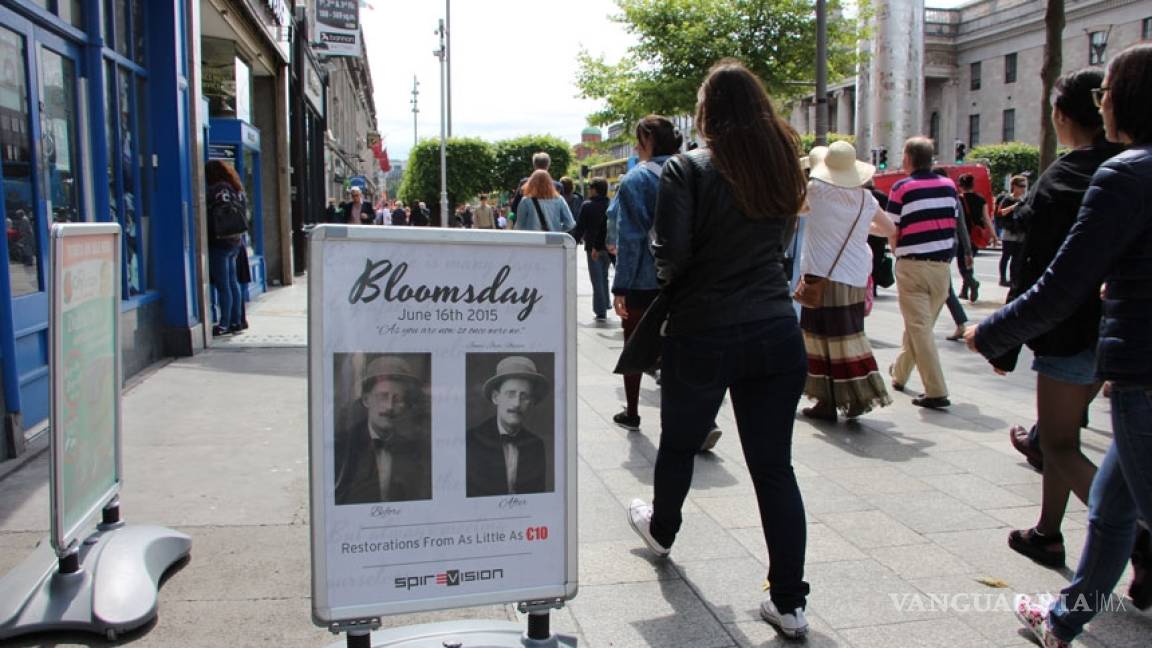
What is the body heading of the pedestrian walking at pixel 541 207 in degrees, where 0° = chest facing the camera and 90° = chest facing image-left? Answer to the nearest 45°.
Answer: approximately 180°

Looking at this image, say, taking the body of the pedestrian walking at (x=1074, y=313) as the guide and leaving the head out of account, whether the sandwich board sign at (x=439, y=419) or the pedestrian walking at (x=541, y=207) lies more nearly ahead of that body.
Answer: the pedestrian walking

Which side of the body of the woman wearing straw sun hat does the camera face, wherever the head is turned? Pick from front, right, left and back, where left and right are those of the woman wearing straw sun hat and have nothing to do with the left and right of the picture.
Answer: back

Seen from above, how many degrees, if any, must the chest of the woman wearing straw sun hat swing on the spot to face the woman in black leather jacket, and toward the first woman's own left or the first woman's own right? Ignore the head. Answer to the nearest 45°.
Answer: approximately 180°

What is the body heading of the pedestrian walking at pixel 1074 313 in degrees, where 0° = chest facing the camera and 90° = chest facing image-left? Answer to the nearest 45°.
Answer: approximately 135°

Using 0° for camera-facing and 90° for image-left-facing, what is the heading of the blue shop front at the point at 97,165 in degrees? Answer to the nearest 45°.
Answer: approximately 315°

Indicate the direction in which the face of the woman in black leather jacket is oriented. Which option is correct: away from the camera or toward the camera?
away from the camera

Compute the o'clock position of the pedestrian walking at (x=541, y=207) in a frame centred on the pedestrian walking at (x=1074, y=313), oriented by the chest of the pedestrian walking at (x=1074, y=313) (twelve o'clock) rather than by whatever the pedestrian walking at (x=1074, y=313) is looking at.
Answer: the pedestrian walking at (x=541, y=207) is roughly at 12 o'clock from the pedestrian walking at (x=1074, y=313).

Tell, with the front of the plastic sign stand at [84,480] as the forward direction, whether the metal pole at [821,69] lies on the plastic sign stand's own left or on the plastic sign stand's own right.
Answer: on the plastic sign stand's own left

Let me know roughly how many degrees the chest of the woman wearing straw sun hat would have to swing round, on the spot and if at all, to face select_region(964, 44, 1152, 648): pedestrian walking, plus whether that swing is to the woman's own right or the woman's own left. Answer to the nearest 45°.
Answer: approximately 180°

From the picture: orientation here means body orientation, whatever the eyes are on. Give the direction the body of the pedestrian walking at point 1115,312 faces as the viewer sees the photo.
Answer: to the viewer's left
